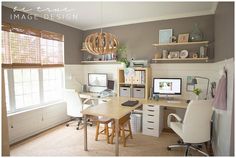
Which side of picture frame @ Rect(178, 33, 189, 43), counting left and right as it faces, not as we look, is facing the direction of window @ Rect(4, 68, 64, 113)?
right

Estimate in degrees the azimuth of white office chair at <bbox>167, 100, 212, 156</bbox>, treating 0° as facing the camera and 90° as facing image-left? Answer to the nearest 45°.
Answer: approximately 135°

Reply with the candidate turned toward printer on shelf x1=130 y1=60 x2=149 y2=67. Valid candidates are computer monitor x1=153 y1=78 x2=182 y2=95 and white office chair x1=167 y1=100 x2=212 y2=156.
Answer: the white office chair

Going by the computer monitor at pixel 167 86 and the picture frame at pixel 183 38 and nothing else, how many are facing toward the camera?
2

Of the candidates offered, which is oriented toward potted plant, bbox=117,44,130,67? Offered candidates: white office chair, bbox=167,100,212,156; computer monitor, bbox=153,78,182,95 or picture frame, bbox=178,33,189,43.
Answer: the white office chair

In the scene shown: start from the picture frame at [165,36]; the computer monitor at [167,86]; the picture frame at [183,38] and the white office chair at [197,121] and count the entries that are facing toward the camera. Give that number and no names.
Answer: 3

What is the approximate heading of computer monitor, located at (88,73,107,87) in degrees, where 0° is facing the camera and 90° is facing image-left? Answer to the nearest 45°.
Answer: approximately 0°

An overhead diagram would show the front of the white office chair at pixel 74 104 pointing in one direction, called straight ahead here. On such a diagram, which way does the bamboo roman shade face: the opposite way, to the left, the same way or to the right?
to the right

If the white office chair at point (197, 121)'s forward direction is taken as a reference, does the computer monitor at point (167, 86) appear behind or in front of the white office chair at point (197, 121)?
in front
